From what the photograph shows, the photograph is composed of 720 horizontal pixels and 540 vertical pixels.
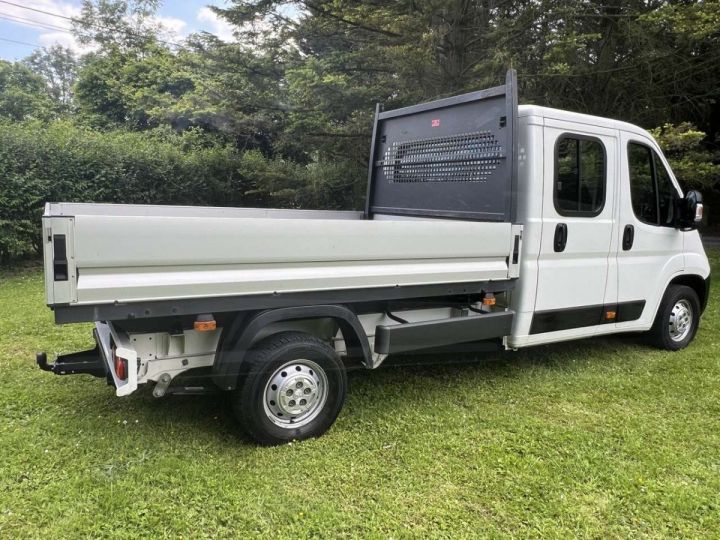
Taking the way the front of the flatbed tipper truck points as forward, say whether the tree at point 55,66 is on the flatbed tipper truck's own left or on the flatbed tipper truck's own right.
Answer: on the flatbed tipper truck's own left

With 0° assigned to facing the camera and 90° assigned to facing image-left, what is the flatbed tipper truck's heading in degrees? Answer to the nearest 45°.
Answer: approximately 225°
